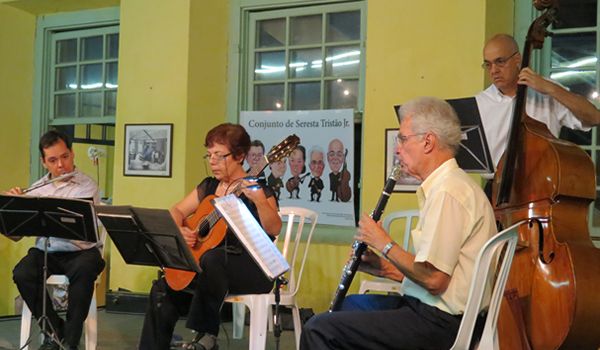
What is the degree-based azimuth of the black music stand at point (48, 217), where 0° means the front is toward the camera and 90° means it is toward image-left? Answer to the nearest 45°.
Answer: approximately 180°

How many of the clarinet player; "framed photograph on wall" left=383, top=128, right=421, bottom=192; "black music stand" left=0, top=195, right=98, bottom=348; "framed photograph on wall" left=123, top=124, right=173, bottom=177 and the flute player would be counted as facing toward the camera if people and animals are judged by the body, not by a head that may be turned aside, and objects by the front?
3

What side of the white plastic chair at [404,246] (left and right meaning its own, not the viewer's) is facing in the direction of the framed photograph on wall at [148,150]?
right

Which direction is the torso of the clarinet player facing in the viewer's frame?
to the viewer's left

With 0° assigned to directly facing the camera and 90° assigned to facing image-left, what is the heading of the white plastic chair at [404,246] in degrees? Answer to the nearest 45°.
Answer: approximately 45°

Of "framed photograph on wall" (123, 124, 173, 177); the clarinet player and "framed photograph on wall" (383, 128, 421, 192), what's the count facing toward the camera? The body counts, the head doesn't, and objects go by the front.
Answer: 2

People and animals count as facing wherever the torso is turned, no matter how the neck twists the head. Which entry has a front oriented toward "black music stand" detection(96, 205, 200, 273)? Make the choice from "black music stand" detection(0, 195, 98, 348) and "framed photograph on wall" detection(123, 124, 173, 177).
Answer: the framed photograph on wall

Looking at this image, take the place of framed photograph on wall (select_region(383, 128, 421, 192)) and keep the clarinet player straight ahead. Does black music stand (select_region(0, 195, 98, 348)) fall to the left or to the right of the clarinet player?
right

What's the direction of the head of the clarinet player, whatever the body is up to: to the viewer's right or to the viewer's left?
to the viewer's left
